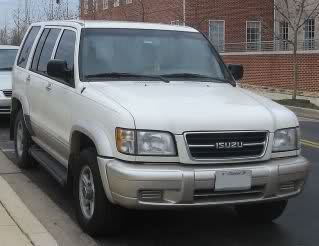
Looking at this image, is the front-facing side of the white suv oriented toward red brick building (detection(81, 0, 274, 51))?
no

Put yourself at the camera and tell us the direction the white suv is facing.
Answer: facing the viewer and to the right of the viewer

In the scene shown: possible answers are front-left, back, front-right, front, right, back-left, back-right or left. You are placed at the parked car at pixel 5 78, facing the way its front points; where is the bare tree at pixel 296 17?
back-left

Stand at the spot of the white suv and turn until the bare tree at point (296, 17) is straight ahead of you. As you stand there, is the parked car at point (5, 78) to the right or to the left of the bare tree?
left

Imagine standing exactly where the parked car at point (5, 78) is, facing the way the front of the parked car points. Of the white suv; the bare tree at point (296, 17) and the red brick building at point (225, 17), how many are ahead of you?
1

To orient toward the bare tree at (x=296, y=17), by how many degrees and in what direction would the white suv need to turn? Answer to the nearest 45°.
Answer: approximately 135° to its left

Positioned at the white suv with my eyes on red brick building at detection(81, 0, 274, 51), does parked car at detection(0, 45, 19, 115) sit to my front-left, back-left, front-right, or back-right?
front-left

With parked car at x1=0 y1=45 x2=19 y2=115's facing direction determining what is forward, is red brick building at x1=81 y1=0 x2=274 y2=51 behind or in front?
behind

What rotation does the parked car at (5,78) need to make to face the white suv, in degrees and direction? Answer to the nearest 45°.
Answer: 0° — it already faces it

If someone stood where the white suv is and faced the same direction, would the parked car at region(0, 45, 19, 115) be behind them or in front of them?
behind

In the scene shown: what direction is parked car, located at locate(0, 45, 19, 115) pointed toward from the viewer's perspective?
toward the camera

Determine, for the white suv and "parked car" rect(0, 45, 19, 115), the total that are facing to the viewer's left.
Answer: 0
